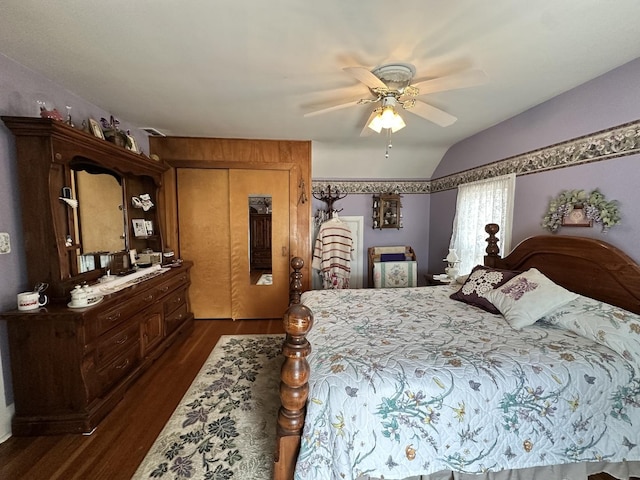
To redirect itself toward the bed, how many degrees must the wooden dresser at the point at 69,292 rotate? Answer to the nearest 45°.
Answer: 0° — it already faces it

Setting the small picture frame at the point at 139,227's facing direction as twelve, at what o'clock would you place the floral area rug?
The floral area rug is roughly at 1 o'clock from the small picture frame.

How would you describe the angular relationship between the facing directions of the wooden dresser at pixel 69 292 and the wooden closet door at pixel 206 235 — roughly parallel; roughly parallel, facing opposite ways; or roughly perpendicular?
roughly perpendicular

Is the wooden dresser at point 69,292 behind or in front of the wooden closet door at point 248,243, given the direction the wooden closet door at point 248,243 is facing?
in front

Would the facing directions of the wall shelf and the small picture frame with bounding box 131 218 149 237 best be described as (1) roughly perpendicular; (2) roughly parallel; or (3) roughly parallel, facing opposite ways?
roughly perpendicular

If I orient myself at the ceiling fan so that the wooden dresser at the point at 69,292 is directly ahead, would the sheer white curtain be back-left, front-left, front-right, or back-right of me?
back-right

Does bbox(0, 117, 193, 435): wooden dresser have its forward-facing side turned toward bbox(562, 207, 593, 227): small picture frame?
yes

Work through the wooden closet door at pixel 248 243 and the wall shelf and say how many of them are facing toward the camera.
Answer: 2

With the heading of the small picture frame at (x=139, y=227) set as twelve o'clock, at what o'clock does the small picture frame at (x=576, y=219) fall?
the small picture frame at (x=576, y=219) is roughly at 12 o'clock from the small picture frame at (x=139, y=227).

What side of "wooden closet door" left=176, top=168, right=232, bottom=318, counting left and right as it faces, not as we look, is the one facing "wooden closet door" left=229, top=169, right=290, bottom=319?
left

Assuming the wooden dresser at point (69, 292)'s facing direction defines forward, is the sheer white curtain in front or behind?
in front

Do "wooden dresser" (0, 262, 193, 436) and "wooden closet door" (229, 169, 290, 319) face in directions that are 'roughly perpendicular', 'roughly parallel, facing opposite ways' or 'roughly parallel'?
roughly perpendicular

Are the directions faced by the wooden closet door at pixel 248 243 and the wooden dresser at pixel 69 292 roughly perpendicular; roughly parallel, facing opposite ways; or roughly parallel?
roughly perpendicular

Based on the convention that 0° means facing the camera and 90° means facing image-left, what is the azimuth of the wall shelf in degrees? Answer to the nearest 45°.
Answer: approximately 0°
